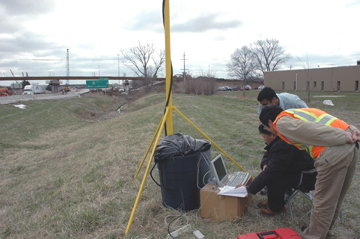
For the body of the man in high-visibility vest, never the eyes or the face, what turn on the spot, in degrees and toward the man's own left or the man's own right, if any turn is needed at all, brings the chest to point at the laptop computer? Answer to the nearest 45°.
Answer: approximately 45° to the man's own right

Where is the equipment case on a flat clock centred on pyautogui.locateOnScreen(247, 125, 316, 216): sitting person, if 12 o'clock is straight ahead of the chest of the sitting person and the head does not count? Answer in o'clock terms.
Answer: The equipment case is roughly at 9 o'clock from the sitting person.

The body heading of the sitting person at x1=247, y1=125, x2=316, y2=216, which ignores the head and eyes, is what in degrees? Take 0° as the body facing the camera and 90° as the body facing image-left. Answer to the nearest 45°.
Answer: approximately 90°

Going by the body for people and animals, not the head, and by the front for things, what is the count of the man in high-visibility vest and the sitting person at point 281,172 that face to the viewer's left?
2

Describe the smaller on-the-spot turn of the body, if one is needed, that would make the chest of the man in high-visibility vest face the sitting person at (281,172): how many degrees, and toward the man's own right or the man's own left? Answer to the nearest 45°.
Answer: approximately 45° to the man's own right

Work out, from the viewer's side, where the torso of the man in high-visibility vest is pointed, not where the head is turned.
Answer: to the viewer's left
